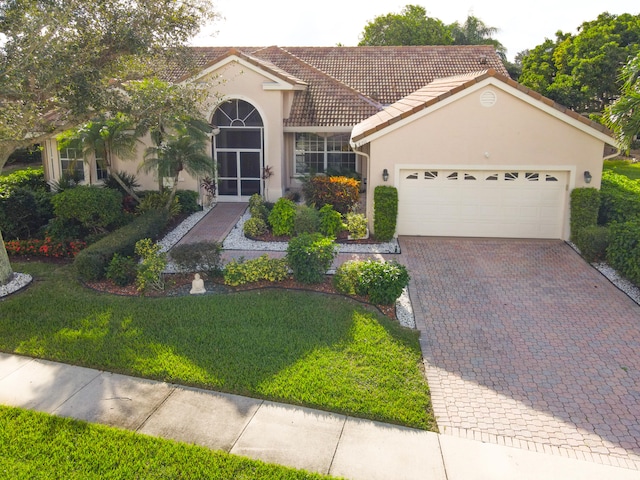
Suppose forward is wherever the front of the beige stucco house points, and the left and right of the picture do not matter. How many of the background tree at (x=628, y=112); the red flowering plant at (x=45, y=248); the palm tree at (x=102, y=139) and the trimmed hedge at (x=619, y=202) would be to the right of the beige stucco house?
2

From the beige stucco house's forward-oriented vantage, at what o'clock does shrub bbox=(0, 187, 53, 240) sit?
The shrub is roughly at 3 o'clock from the beige stucco house.

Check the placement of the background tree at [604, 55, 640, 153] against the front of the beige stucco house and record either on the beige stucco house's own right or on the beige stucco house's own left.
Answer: on the beige stucco house's own left

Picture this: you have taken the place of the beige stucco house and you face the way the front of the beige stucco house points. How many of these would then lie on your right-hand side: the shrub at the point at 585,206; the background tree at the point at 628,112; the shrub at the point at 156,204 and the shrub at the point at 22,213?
2

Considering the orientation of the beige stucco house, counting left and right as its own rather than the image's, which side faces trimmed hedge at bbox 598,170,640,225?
left

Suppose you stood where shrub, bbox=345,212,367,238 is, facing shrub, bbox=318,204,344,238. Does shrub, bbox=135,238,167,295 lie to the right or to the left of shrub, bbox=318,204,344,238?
left

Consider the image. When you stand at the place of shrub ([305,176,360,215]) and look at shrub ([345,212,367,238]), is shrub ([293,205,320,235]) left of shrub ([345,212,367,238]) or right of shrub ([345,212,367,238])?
right

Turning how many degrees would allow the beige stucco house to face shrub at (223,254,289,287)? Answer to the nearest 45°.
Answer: approximately 45° to its right

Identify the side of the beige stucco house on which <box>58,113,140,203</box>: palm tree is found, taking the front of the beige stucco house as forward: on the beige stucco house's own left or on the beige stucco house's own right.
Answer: on the beige stucco house's own right

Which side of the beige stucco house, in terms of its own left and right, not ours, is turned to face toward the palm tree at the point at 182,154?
right

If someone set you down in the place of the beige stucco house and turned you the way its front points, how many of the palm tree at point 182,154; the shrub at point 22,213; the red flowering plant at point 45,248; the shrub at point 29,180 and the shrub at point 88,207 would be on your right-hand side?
5

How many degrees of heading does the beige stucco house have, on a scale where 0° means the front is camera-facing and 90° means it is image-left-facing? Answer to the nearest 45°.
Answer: approximately 0°

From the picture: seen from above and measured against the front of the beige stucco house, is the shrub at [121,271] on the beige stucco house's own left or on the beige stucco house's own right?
on the beige stucco house's own right

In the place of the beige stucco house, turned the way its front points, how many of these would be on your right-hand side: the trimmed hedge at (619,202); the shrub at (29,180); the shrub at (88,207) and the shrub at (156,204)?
3
